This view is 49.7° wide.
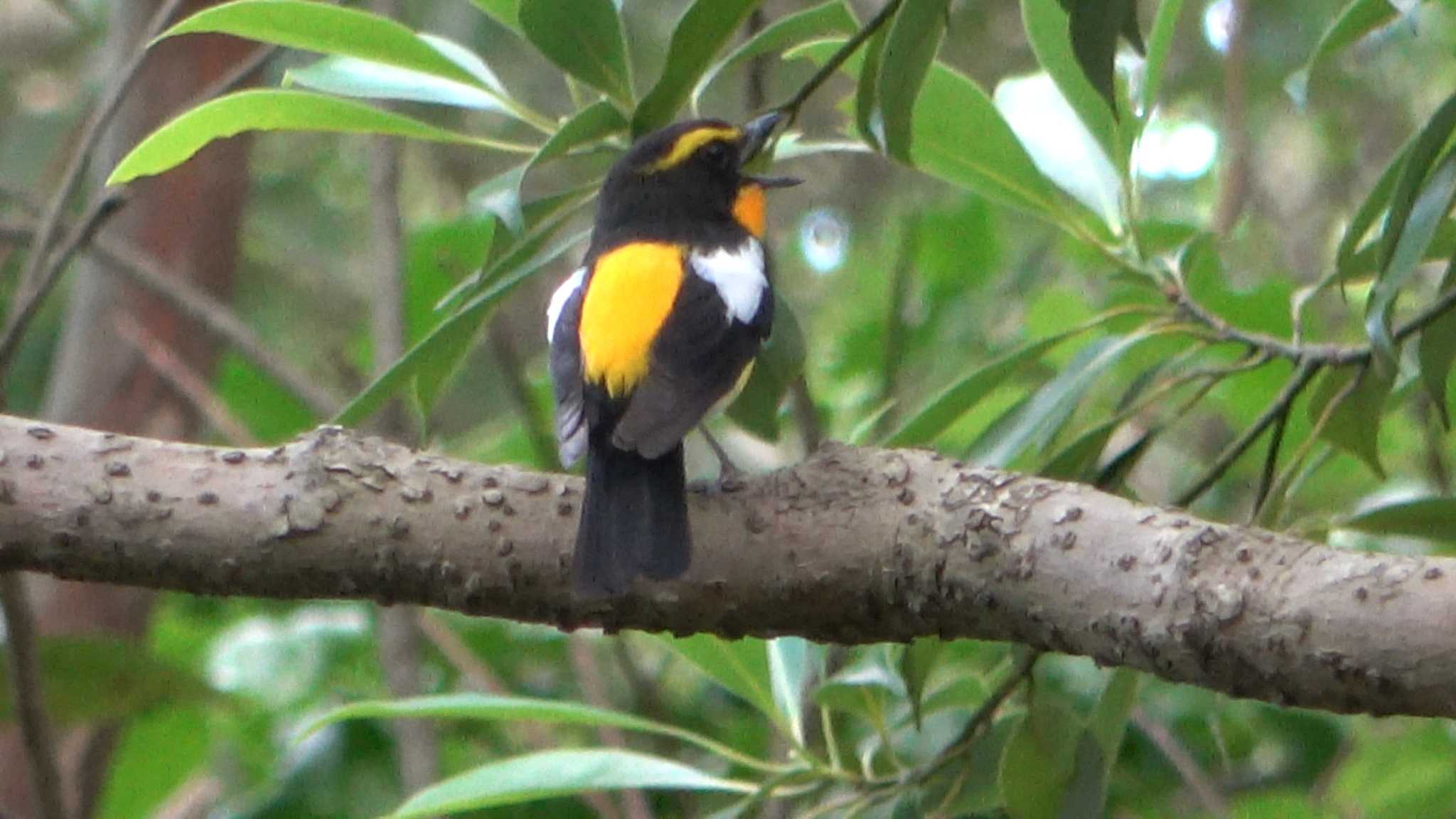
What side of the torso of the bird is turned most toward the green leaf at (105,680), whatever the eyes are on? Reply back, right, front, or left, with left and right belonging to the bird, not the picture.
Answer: left

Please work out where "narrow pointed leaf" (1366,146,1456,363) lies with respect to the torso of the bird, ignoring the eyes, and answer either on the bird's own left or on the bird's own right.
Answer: on the bird's own right

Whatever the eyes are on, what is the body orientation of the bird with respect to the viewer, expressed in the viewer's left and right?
facing away from the viewer and to the right of the viewer

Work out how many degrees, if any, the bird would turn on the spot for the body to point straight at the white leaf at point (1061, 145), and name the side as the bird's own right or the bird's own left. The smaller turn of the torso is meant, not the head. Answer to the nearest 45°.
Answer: approximately 45° to the bird's own right

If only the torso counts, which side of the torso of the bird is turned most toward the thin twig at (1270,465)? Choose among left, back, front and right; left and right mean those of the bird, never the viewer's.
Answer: right

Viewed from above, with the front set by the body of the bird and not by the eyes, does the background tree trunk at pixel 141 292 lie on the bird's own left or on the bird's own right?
on the bird's own left

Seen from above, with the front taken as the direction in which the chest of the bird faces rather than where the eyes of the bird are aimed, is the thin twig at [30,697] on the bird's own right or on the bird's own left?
on the bird's own left

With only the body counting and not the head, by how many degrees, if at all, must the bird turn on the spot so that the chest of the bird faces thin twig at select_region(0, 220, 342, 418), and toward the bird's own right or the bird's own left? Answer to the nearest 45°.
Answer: approximately 90° to the bird's own left
